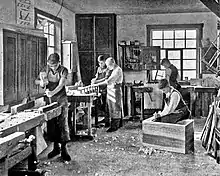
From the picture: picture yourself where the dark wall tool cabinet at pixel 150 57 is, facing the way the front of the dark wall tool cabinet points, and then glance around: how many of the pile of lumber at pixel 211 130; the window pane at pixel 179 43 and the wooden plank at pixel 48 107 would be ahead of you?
2

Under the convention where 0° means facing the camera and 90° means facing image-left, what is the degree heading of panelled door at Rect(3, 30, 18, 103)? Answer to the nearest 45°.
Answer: approximately 315°

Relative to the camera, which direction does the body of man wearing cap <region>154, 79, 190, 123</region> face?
to the viewer's left

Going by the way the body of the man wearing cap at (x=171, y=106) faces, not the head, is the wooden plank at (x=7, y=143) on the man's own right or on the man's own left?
on the man's own left

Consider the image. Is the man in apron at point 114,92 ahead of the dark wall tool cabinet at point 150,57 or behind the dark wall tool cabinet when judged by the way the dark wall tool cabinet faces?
ahead

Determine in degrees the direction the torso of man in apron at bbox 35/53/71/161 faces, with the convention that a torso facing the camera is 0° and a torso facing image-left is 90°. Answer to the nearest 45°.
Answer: approximately 45°

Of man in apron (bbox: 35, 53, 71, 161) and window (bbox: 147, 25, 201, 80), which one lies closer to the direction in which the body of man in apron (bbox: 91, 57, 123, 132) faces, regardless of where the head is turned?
the man in apron

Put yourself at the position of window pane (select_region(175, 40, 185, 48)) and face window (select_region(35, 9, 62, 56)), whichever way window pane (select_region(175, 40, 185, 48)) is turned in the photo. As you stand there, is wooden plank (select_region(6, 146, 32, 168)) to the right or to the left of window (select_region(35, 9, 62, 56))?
left

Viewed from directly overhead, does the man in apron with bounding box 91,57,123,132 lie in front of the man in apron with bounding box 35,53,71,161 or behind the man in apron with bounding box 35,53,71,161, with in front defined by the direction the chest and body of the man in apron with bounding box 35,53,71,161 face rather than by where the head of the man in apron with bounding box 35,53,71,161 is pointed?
behind

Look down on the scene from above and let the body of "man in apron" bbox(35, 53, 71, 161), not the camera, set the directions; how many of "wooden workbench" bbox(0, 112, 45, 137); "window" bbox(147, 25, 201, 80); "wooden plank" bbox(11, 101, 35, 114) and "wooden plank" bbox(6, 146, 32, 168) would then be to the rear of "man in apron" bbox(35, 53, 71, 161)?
1

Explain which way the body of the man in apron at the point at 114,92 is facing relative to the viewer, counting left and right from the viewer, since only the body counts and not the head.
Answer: facing to the left of the viewer
